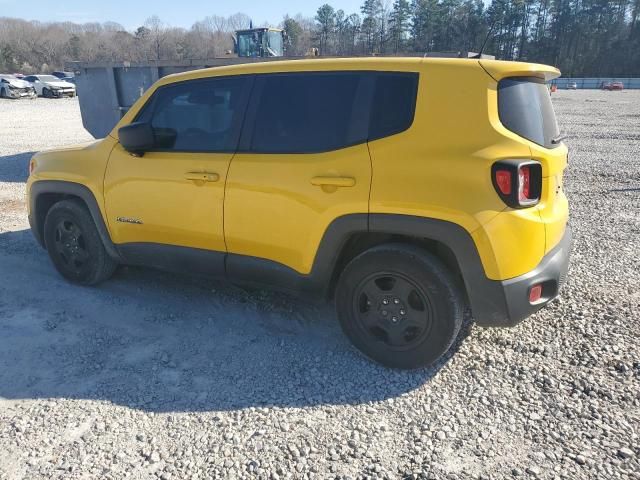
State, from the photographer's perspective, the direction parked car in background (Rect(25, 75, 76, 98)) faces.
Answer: facing the viewer and to the right of the viewer

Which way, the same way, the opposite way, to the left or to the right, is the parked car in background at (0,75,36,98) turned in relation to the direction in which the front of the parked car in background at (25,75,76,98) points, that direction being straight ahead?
the same way

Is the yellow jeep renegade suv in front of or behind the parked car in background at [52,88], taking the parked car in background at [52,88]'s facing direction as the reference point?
in front

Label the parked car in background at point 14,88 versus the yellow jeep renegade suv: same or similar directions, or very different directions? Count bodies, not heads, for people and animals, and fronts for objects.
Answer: very different directions

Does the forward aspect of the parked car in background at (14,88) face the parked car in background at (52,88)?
no

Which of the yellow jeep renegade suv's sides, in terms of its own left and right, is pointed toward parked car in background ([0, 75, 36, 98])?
front

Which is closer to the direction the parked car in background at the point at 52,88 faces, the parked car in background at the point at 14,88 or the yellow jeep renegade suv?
the yellow jeep renegade suv

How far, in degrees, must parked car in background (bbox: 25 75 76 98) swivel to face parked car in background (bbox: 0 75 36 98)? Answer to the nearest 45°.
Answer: approximately 90° to its right

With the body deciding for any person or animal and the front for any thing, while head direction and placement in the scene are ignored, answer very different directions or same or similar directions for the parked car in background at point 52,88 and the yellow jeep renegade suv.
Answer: very different directions

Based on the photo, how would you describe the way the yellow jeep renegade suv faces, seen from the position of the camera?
facing away from the viewer and to the left of the viewer

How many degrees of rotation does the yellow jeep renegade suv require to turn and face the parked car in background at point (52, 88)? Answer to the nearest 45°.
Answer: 0° — it already faces it

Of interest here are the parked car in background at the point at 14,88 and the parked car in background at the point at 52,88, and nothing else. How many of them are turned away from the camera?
0
